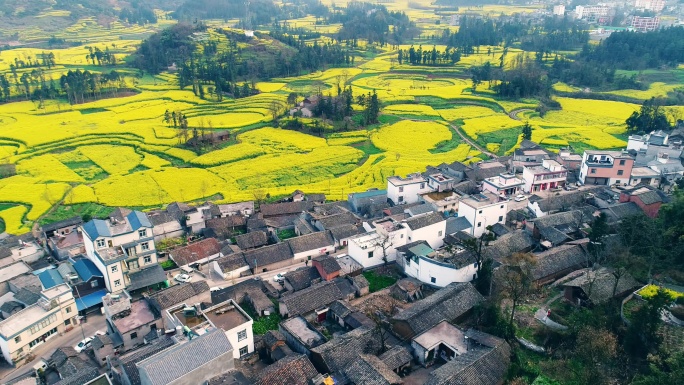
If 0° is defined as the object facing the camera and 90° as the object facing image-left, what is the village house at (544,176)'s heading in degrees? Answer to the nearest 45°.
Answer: approximately 315°

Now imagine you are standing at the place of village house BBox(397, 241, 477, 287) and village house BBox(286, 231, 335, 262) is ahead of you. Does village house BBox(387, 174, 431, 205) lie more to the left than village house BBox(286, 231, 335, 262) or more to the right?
right

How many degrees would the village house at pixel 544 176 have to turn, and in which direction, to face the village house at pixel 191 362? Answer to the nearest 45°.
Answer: approximately 45° to its right

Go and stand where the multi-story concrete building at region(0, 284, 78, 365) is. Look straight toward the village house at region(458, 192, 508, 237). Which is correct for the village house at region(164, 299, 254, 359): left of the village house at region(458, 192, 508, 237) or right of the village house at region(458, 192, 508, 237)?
right

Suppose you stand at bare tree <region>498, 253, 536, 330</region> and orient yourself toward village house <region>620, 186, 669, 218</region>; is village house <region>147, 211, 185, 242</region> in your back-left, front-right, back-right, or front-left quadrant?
back-left

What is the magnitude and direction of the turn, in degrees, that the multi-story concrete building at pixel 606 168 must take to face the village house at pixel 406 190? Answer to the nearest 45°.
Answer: approximately 45° to its right
